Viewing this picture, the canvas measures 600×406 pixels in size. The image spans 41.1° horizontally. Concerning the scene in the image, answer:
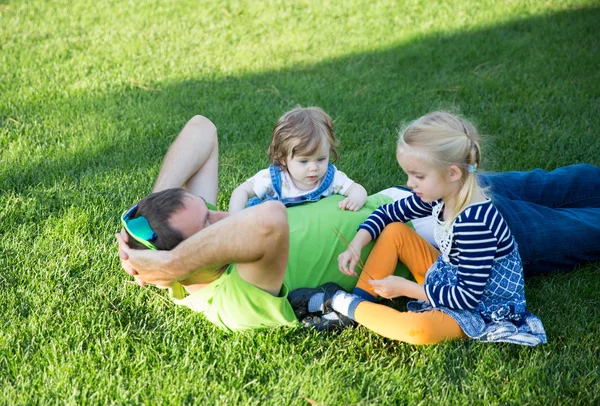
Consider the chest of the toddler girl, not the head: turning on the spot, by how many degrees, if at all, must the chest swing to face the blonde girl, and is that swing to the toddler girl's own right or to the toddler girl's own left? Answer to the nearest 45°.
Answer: approximately 45° to the toddler girl's own left

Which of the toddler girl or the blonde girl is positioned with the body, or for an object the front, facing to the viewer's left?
the blonde girl

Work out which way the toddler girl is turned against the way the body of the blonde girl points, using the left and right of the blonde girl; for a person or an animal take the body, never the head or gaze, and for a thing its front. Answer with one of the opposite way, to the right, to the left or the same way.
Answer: to the left

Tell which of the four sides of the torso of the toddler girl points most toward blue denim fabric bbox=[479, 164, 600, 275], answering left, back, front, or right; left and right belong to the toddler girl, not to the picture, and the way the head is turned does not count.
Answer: left

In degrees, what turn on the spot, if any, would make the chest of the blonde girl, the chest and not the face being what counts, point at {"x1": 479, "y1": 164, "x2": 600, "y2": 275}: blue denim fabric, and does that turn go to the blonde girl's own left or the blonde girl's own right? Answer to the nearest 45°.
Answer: approximately 135° to the blonde girl's own right

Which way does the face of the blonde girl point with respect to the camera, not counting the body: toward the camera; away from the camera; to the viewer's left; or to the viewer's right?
to the viewer's left

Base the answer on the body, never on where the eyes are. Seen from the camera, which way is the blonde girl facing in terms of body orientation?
to the viewer's left

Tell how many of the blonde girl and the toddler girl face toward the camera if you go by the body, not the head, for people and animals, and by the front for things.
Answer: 1

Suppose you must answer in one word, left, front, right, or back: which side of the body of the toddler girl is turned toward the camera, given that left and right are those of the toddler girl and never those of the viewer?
front

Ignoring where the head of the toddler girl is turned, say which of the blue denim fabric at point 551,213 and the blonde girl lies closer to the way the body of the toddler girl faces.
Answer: the blonde girl
